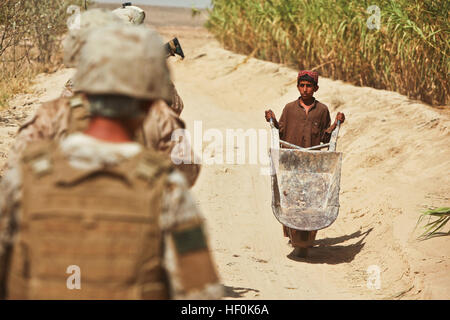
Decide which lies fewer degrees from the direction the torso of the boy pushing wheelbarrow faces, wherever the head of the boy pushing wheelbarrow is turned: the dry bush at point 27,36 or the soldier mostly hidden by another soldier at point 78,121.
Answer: the soldier mostly hidden by another soldier

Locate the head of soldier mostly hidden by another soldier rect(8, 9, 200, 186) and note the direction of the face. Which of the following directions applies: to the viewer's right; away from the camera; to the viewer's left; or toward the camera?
away from the camera

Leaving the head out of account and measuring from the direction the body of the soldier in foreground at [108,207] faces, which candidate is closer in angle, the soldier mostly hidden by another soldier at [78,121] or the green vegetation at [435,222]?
the soldier mostly hidden by another soldier

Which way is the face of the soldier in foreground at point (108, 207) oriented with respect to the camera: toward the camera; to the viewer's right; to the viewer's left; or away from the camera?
away from the camera

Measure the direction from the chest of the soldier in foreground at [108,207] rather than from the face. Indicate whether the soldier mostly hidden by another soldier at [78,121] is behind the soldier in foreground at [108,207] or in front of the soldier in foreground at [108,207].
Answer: in front

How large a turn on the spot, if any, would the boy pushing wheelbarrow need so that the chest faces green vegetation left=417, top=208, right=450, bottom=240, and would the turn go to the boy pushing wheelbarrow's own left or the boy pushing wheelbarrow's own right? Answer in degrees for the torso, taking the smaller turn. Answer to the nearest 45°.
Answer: approximately 45° to the boy pushing wheelbarrow's own left

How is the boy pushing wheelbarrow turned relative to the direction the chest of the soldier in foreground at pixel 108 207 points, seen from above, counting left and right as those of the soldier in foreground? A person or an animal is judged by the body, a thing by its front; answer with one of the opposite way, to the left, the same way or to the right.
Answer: the opposite way

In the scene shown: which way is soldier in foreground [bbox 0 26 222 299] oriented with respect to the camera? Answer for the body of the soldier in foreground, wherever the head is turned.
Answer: away from the camera

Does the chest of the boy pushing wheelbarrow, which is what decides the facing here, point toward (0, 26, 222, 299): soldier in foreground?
yes

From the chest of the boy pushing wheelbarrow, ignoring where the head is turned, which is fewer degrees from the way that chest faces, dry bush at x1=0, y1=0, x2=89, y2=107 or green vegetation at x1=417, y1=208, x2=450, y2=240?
the green vegetation

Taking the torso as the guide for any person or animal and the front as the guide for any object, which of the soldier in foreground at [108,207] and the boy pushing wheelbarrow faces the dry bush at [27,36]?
the soldier in foreground

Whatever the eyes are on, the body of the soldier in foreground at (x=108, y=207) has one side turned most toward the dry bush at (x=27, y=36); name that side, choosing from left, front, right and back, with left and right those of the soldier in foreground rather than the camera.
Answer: front

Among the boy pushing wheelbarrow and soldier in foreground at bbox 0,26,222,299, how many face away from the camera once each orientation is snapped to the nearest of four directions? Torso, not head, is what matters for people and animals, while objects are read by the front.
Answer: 1

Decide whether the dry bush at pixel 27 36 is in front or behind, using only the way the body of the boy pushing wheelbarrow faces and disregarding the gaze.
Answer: behind
